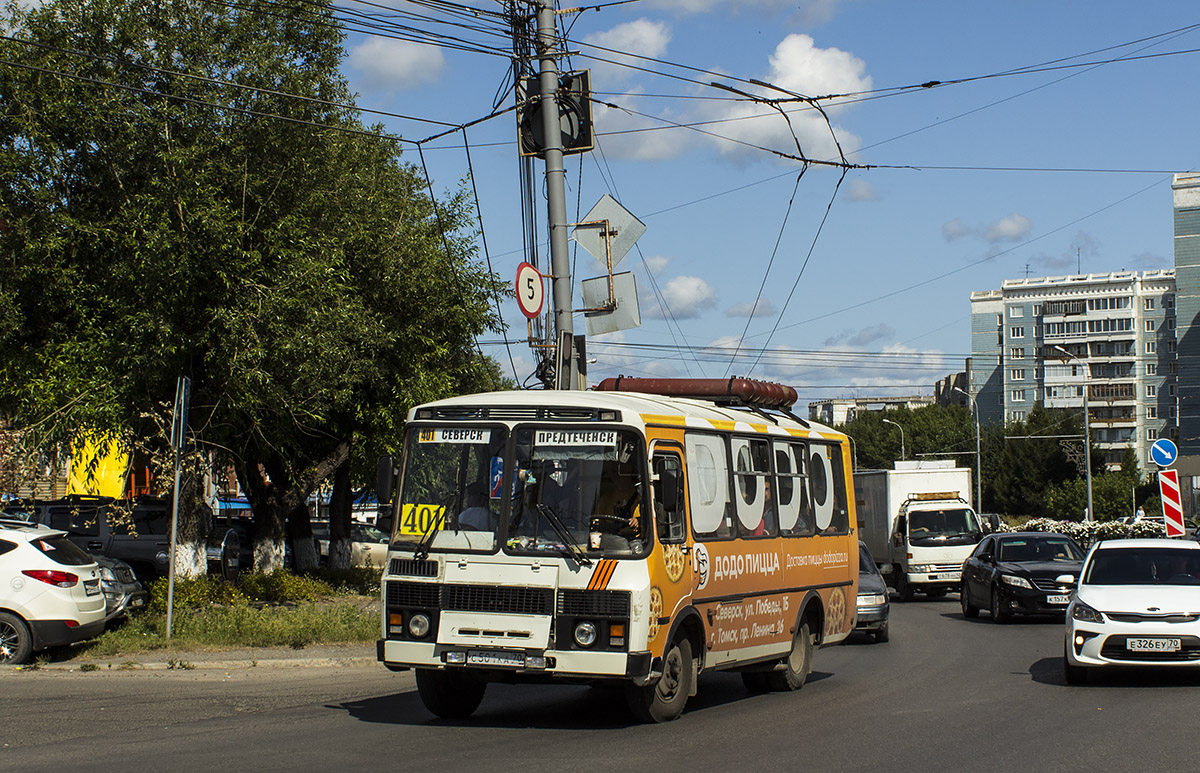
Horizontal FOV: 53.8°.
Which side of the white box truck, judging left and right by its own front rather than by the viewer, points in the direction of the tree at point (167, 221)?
right

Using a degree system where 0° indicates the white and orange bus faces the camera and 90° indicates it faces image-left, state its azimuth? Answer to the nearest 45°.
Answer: approximately 45°

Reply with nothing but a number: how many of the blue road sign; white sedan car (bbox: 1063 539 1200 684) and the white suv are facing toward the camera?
2

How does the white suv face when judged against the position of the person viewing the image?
facing away from the viewer and to the left of the viewer

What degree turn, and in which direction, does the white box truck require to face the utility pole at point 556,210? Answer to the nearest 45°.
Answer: approximately 45° to its right

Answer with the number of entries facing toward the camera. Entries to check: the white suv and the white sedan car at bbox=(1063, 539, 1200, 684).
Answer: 1

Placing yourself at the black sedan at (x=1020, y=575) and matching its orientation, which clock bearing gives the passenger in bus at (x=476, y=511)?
The passenger in bus is roughly at 2 o'clock from the black sedan.

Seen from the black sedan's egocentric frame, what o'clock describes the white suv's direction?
The white suv is roughly at 3 o'clock from the black sedan.

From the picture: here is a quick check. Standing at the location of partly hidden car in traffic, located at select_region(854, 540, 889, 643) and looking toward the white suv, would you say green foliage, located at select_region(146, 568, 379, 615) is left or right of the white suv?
right

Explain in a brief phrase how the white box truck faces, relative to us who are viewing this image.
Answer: facing the viewer and to the right of the viewer

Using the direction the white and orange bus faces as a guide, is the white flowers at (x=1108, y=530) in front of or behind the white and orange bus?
behind

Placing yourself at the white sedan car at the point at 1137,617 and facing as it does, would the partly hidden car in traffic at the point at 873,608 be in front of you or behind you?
behind
